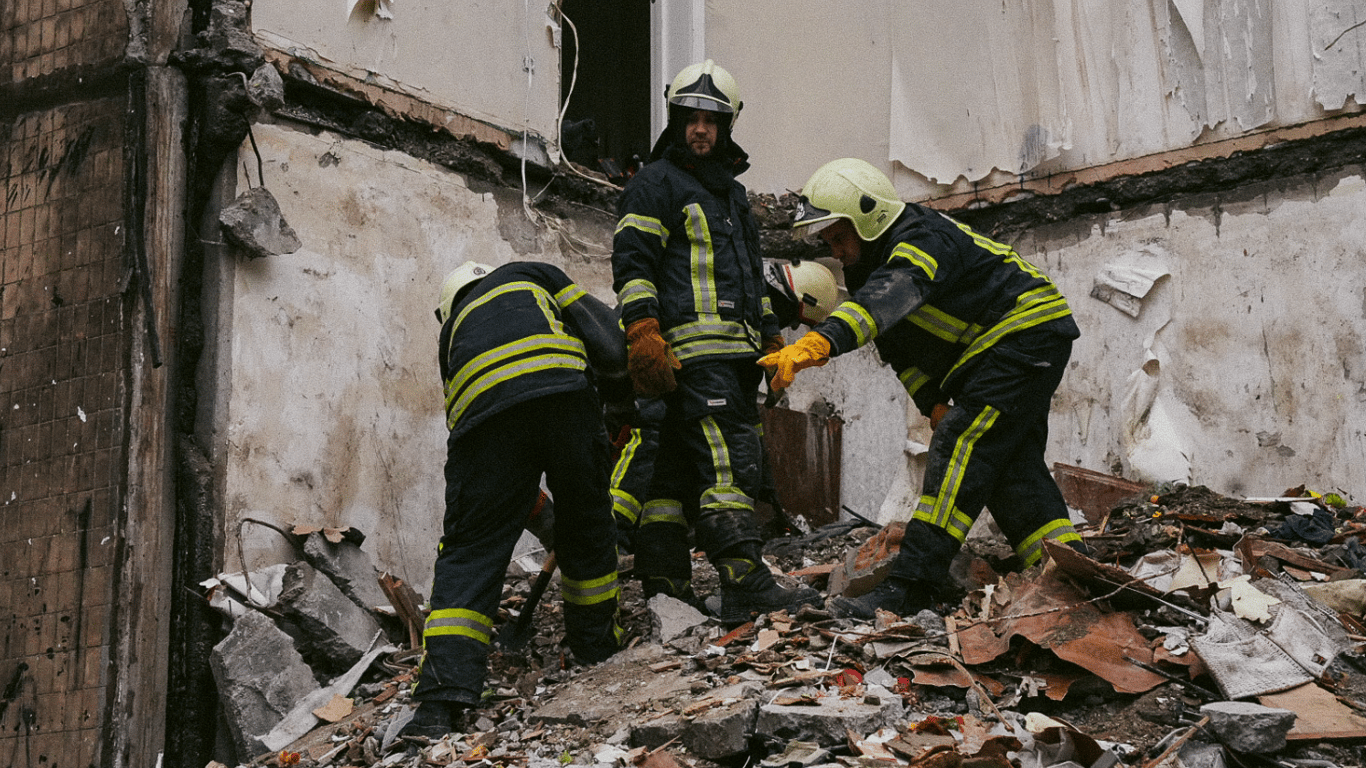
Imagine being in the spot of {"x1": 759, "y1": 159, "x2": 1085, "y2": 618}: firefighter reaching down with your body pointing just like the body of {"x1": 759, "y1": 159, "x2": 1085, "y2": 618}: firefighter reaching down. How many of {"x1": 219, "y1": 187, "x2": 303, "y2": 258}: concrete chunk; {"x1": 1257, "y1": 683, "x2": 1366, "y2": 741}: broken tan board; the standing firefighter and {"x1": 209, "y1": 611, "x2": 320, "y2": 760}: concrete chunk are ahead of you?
3

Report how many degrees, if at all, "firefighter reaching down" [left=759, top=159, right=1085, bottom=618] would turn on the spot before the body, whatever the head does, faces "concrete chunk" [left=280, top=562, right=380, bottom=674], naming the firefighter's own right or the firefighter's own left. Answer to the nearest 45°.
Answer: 0° — they already face it

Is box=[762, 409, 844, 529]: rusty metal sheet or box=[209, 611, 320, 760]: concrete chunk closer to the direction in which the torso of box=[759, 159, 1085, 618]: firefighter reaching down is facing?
the concrete chunk

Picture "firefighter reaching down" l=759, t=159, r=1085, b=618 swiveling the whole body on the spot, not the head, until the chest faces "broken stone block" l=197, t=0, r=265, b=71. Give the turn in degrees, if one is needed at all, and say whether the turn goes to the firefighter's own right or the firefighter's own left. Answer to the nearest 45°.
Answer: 0° — they already face it

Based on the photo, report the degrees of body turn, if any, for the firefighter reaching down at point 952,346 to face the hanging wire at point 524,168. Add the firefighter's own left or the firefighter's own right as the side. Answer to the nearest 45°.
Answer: approximately 45° to the firefighter's own right

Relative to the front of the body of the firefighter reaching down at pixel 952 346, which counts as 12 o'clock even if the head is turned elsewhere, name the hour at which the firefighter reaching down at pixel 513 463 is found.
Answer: the firefighter reaching down at pixel 513 463 is roughly at 11 o'clock from the firefighter reaching down at pixel 952 346.

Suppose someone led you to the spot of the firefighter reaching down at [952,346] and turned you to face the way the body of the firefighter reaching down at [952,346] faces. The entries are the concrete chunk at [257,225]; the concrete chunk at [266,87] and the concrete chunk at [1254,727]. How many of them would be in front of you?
2

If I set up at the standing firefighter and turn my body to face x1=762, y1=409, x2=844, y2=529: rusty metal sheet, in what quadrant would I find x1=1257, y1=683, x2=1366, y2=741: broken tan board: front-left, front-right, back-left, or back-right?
back-right

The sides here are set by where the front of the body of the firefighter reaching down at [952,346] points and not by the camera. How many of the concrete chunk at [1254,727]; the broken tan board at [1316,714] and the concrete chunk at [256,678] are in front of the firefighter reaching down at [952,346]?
1

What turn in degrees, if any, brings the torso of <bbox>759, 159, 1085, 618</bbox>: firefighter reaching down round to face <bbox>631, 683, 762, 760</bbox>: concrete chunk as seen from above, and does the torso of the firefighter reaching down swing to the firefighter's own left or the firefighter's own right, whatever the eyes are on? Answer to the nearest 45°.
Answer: approximately 45° to the firefighter's own left

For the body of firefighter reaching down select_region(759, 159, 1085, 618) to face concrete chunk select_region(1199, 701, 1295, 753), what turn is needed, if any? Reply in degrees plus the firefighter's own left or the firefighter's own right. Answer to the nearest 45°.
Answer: approximately 135° to the firefighter's own left

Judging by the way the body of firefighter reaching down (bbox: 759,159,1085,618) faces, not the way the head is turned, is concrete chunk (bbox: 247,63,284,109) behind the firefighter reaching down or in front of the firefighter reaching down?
in front

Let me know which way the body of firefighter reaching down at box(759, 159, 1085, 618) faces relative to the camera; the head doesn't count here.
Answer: to the viewer's left

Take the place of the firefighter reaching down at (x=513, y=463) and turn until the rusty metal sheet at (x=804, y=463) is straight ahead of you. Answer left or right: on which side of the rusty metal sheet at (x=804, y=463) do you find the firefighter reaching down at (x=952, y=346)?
right
